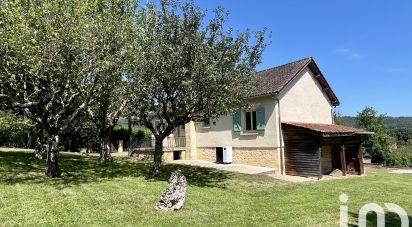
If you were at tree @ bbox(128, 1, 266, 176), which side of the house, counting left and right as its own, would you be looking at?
front

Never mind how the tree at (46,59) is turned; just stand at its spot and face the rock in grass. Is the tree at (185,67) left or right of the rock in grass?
left

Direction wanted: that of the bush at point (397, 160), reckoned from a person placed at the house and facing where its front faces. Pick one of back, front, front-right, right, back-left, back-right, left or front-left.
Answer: back

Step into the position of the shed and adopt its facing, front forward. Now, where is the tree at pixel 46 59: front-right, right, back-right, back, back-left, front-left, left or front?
right

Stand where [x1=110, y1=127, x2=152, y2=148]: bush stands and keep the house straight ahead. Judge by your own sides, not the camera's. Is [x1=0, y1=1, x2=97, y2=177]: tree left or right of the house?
right

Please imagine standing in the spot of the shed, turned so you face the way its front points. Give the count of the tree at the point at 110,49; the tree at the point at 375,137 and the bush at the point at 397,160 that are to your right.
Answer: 1

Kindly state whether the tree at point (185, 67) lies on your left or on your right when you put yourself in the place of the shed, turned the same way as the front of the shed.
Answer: on your right

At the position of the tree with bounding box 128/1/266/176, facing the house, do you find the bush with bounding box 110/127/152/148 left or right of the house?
left

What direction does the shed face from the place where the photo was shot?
facing the viewer and to the right of the viewer

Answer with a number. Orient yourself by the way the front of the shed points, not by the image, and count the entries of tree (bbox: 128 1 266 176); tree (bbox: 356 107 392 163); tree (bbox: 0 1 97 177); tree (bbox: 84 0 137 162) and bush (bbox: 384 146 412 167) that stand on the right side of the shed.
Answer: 3

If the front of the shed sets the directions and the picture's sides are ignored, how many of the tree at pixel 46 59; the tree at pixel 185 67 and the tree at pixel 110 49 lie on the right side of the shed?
3

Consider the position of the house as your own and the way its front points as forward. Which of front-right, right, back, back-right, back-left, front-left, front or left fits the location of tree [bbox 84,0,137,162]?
front

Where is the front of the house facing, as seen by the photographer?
facing the viewer and to the left of the viewer
